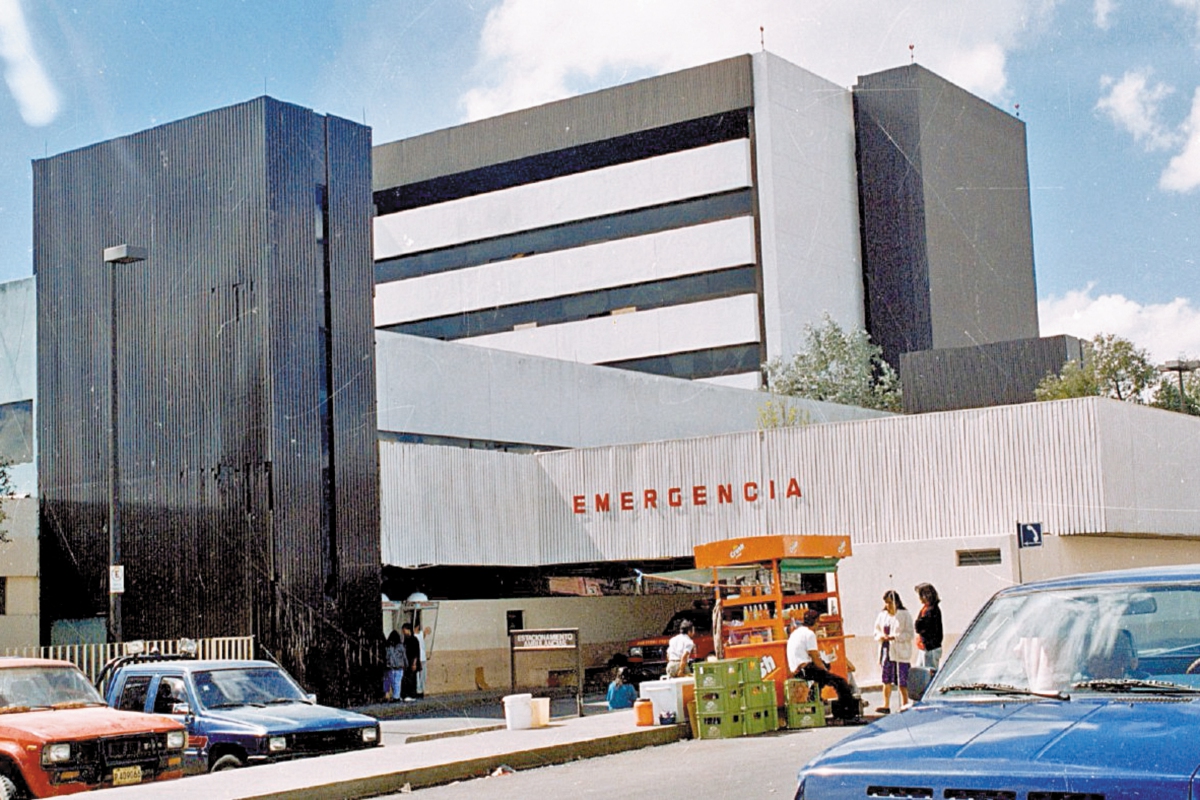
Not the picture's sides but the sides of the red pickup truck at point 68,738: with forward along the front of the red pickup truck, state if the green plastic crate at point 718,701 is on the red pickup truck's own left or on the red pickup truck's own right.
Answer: on the red pickup truck's own left

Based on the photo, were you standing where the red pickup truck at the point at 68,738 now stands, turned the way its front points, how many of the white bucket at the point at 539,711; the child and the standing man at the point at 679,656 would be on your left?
3

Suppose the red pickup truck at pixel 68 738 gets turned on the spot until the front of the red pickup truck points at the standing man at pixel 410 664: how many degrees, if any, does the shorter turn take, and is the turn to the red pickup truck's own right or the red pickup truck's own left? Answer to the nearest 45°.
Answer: approximately 135° to the red pickup truck's own left

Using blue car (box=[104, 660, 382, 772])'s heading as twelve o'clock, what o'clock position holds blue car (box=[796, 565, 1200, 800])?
blue car (box=[796, 565, 1200, 800]) is roughly at 1 o'clock from blue car (box=[104, 660, 382, 772]).

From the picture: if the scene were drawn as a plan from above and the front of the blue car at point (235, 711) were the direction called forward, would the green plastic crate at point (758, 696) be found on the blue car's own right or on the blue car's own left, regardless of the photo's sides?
on the blue car's own left

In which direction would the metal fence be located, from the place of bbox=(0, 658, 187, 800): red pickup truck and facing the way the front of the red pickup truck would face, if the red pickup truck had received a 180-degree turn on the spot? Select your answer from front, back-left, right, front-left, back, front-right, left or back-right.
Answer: front-right

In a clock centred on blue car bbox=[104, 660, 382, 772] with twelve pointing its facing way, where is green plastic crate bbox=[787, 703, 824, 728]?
The green plastic crate is roughly at 10 o'clock from the blue car.

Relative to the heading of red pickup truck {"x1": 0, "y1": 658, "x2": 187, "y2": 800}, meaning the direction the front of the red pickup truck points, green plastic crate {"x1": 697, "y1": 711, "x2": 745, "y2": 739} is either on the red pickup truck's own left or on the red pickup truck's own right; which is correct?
on the red pickup truck's own left

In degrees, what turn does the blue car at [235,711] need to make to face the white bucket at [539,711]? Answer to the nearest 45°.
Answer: approximately 90° to its left

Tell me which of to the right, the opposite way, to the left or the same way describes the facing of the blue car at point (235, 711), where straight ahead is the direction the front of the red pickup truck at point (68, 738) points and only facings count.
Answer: the same way

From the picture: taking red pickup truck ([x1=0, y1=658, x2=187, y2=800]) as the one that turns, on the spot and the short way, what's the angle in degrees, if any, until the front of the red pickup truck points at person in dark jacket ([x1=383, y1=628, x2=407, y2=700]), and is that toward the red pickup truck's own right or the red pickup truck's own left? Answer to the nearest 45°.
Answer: approximately 135° to the red pickup truck's own left

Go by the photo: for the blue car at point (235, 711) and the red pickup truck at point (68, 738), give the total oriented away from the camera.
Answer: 0

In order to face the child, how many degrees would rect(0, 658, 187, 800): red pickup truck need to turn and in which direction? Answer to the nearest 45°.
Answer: approximately 90° to its left

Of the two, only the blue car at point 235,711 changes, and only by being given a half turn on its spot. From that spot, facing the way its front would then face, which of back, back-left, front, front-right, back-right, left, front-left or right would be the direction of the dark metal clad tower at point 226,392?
front-right

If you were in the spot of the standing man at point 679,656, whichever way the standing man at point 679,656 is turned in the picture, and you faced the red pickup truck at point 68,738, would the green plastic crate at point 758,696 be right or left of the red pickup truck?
left

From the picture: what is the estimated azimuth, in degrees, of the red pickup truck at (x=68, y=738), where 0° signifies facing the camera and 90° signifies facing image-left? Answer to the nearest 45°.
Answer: approximately 315°

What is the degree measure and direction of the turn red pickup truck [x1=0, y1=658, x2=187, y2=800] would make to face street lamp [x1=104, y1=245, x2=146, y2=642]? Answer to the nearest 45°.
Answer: approximately 135° to its left

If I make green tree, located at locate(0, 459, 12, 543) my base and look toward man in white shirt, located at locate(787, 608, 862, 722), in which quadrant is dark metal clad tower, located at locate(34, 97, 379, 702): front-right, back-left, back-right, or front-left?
front-left
